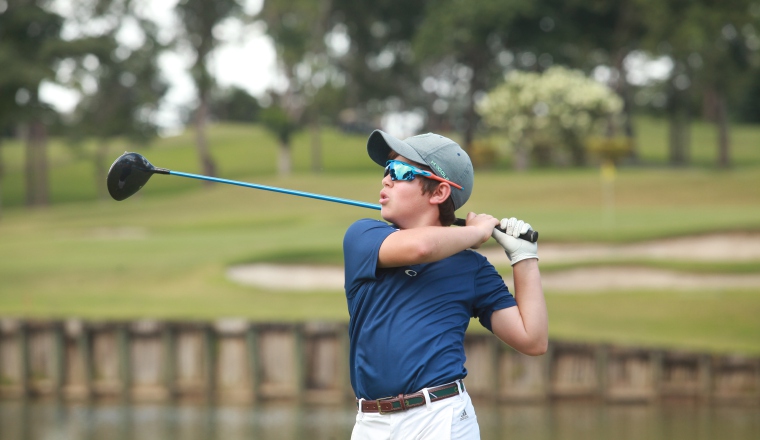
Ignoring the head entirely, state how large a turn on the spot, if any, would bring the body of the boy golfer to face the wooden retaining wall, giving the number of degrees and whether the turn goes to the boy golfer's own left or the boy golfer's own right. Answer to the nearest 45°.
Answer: approximately 135° to the boy golfer's own right

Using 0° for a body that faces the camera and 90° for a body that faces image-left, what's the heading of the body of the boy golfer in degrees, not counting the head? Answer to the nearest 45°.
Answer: approximately 45°

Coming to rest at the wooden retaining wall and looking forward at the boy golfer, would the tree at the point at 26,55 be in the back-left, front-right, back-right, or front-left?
back-right

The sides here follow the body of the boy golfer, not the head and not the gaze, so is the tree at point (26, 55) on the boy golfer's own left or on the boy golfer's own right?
on the boy golfer's own right

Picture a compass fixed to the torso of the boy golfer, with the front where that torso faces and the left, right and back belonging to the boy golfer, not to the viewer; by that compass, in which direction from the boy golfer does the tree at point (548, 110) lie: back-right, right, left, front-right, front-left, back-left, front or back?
back-right
